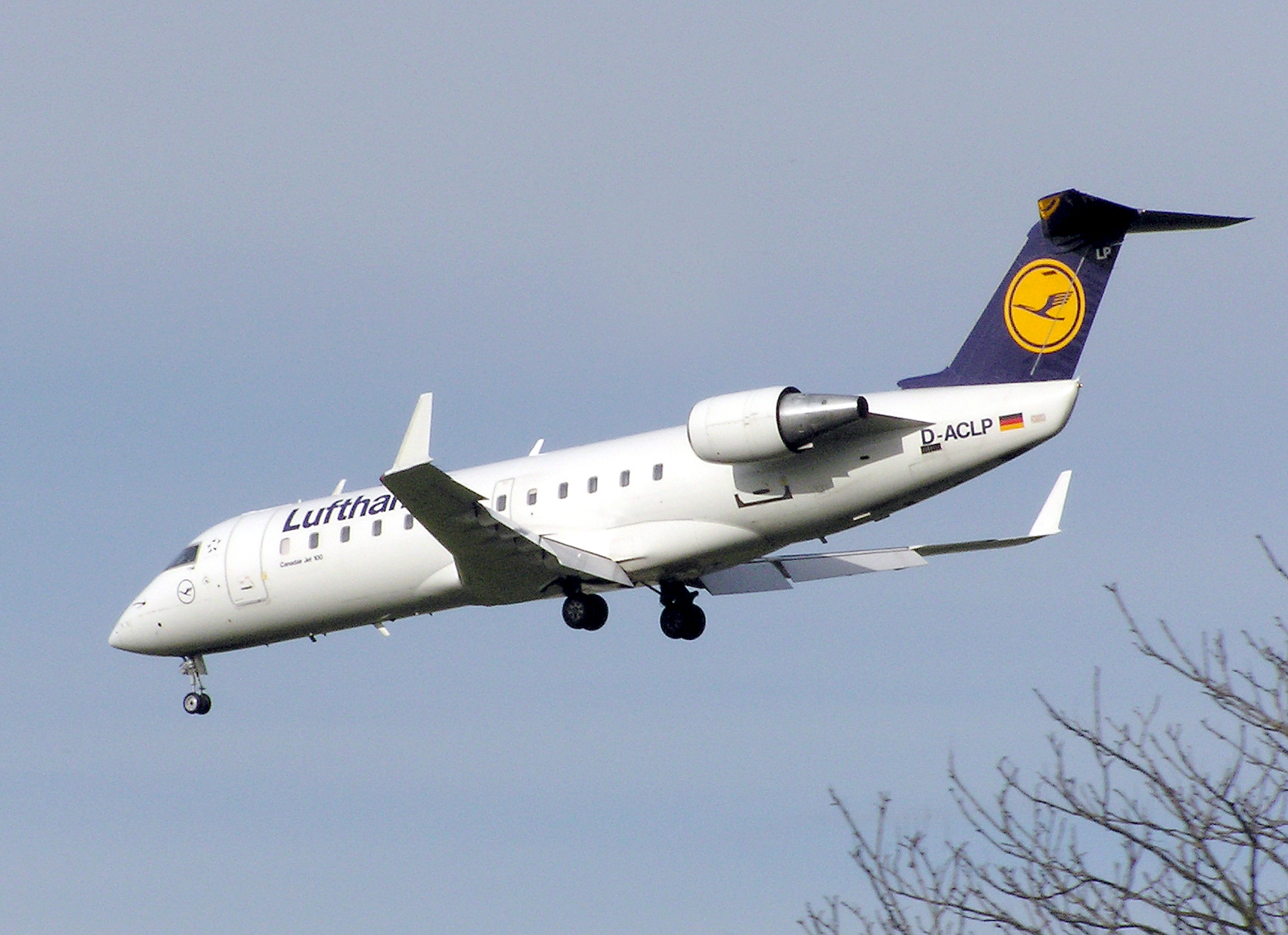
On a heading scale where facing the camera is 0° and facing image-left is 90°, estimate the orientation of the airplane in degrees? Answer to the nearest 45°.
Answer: approximately 135°
